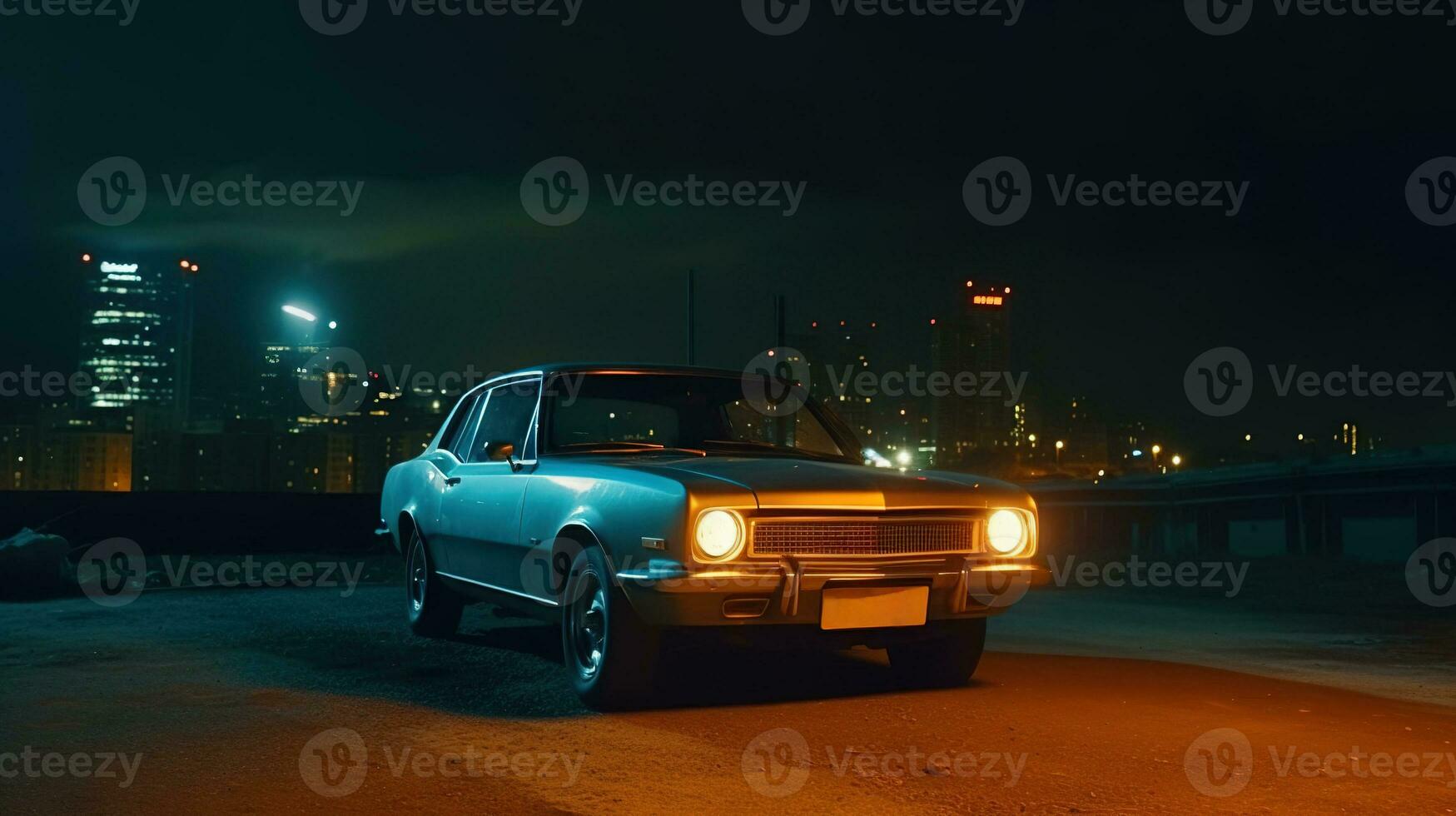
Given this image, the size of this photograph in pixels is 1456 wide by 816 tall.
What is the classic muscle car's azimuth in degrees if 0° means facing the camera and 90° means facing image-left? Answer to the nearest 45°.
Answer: approximately 315°

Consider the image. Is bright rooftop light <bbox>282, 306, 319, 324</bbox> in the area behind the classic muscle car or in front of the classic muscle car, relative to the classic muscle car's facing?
behind
